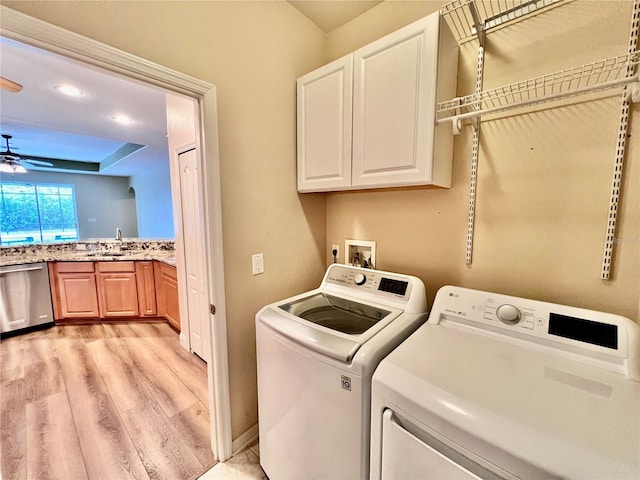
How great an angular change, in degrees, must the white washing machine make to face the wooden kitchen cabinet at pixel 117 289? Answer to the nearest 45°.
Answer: approximately 90° to its right

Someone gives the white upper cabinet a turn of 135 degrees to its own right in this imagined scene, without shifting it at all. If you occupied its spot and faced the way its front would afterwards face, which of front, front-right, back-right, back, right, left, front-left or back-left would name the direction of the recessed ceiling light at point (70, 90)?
left

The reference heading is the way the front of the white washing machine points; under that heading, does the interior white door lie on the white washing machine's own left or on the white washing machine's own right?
on the white washing machine's own right

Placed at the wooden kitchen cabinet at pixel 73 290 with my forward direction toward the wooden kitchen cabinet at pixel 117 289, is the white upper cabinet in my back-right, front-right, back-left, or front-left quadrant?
front-right

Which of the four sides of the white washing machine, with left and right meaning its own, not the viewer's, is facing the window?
right

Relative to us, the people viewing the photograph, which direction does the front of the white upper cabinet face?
facing the viewer and to the left of the viewer

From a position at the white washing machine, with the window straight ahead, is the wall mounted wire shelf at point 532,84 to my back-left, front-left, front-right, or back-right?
back-right

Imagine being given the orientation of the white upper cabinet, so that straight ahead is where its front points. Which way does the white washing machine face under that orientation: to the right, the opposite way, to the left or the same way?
the same way

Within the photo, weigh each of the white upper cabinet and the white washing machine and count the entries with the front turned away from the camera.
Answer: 0

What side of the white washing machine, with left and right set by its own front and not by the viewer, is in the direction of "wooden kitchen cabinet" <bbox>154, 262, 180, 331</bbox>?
right
